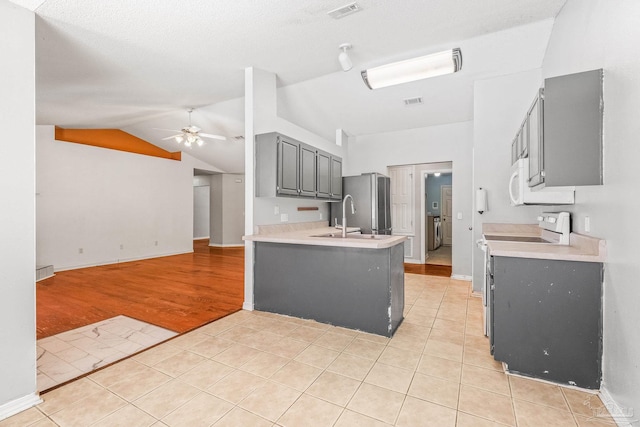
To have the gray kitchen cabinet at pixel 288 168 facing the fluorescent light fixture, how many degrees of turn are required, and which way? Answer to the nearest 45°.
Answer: approximately 45° to its left

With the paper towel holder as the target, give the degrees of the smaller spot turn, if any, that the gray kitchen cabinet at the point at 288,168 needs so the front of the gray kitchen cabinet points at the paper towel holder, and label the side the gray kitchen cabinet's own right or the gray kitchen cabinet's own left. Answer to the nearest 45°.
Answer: approximately 45° to the gray kitchen cabinet's own left

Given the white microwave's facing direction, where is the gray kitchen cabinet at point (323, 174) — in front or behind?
in front

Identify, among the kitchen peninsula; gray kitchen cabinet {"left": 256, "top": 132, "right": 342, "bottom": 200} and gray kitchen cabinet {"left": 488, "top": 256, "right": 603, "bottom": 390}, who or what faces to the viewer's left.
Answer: gray kitchen cabinet {"left": 488, "top": 256, "right": 603, "bottom": 390}

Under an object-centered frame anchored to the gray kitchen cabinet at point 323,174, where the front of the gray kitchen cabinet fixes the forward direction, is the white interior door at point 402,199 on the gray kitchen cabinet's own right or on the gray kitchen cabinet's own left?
on the gray kitchen cabinet's own left

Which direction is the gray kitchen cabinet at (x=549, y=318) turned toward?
to the viewer's left

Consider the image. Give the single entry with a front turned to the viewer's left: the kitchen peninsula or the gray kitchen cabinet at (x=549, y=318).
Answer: the gray kitchen cabinet

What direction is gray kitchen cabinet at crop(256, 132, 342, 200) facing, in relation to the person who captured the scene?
facing the viewer and to the right of the viewer

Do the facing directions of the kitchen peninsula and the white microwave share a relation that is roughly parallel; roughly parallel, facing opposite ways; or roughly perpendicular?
roughly perpendicular

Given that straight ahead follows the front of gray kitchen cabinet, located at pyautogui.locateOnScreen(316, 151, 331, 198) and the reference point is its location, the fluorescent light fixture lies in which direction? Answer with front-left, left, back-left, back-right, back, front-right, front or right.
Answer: front
